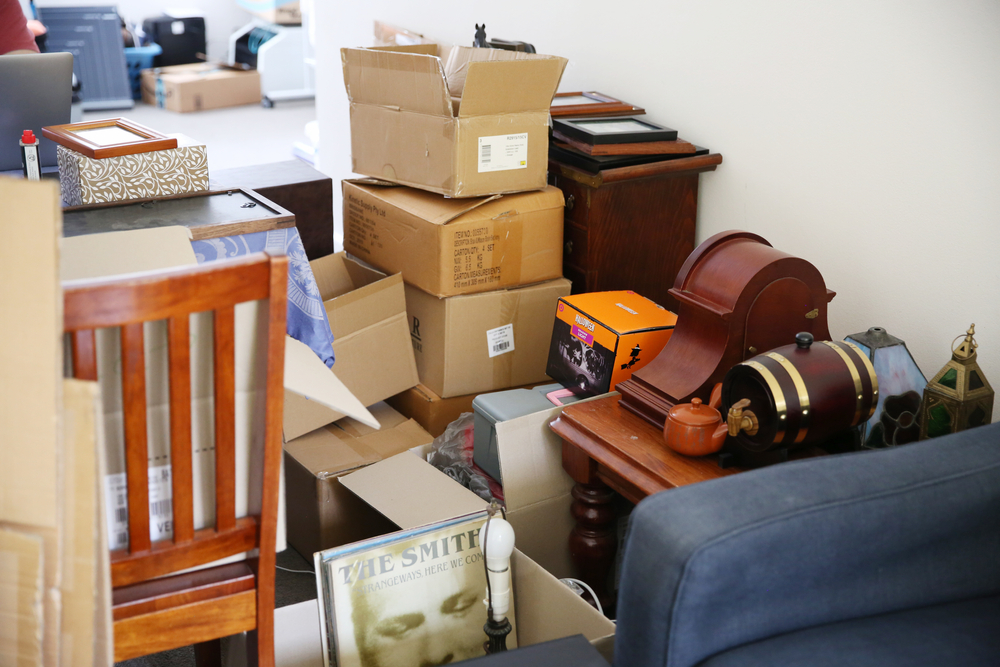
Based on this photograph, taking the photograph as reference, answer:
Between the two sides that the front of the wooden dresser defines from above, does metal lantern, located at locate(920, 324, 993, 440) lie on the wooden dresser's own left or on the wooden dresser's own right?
on the wooden dresser's own left

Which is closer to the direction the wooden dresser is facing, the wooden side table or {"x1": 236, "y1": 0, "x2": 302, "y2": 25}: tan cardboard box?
the wooden side table

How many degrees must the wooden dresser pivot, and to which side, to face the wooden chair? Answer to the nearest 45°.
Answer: approximately 45° to its left

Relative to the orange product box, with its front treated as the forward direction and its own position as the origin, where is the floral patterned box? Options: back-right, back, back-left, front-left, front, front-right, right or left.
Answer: front-right

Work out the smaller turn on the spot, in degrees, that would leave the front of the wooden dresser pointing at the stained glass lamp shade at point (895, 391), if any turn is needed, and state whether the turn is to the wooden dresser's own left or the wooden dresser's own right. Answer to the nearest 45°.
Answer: approximately 90° to the wooden dresser's own left

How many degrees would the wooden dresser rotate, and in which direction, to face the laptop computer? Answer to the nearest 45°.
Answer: approximately 45° to its right

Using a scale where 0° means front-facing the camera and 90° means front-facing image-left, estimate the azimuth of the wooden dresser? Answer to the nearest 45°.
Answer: approximately 45°

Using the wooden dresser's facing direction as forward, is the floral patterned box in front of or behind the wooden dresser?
in front

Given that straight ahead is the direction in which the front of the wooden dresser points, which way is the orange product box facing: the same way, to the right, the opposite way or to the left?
the same way

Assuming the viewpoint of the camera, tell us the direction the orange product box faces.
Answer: facing the viewer and to the left of the viewer

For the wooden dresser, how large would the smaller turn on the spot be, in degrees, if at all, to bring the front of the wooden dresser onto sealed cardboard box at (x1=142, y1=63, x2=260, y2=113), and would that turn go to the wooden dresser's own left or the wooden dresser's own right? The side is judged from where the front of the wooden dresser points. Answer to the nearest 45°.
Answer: approximately 90° to the wooden dresser's own right

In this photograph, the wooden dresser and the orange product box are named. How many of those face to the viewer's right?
0
